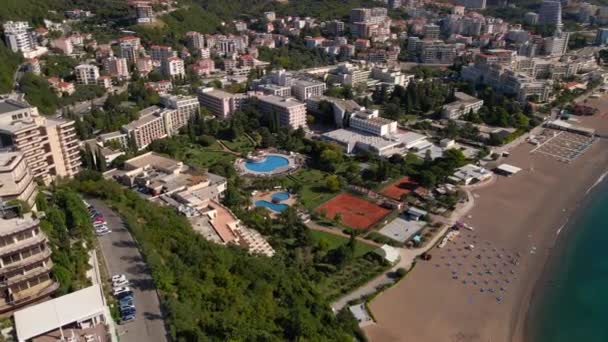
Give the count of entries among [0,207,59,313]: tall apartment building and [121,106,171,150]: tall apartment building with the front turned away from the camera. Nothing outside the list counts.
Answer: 0

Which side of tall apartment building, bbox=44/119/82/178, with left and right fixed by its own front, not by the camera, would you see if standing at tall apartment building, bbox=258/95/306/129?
left

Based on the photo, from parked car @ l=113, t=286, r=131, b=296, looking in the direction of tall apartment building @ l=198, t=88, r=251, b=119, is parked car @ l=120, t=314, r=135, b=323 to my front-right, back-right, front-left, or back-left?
back-right

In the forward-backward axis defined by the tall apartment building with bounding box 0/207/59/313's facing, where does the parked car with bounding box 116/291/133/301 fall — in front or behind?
in front

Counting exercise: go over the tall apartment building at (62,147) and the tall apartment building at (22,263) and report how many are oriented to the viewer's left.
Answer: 0

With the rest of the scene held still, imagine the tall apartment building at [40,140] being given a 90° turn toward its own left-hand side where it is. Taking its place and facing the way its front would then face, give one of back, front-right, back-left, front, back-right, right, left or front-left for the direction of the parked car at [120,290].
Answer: back-right

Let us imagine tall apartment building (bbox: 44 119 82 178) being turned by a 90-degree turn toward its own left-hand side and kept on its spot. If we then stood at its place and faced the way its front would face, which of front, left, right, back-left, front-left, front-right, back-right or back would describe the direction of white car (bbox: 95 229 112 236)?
back-right

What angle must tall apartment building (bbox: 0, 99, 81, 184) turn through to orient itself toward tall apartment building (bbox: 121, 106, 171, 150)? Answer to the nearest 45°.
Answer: approximately 90° to its left

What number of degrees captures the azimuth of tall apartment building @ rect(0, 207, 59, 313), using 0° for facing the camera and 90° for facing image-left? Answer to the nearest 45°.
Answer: approximately 315°

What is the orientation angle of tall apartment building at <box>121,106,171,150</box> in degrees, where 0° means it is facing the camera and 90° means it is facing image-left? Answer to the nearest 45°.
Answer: approximately 315°

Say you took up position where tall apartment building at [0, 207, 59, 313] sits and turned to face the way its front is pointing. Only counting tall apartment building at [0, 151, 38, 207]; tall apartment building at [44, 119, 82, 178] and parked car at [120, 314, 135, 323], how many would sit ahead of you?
1

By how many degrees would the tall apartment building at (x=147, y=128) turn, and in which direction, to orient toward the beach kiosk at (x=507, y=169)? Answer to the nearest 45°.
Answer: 0° — it already faces it

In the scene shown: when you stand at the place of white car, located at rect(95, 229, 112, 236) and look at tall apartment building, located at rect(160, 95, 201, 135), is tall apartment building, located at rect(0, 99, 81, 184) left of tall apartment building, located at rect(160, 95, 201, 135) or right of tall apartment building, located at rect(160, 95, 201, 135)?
left
